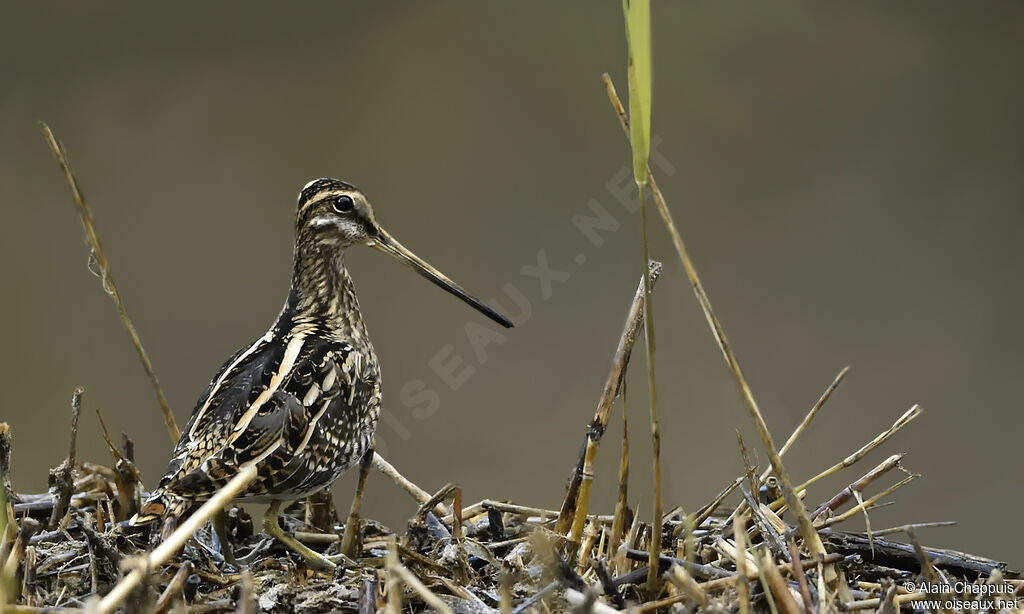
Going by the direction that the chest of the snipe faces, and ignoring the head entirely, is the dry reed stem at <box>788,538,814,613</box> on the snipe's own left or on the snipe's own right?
on the snipe's own right

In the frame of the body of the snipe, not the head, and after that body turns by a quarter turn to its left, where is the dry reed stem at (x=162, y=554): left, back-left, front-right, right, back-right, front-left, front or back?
back-left

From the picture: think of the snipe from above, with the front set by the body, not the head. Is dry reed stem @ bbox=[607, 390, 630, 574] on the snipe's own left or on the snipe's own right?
on the snipe's own right

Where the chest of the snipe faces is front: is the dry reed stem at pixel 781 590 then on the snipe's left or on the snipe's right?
on the snipe's right

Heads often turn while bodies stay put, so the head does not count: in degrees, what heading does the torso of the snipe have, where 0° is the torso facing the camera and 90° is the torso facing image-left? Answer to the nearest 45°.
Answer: approximately 225°

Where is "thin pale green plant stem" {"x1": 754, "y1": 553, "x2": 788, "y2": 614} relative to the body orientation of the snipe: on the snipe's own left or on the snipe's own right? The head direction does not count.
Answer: on the snipe's own right
